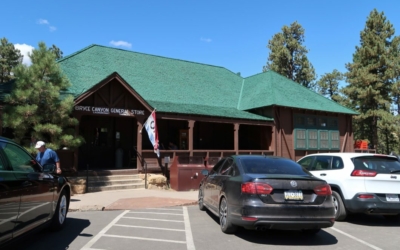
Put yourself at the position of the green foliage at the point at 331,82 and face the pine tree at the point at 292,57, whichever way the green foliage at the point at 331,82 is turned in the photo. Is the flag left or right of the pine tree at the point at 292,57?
left

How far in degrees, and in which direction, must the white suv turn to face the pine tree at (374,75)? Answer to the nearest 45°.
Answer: approximately 45° to its right

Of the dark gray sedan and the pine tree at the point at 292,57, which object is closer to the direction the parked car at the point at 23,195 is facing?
the pine tree

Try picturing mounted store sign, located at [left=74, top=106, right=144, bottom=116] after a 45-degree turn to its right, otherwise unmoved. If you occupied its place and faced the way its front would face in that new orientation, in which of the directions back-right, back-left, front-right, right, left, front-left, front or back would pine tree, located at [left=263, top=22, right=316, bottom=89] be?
back

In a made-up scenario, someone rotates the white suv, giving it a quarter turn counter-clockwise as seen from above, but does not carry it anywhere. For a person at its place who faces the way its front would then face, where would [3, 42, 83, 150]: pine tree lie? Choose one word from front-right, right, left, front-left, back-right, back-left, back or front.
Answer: front-right

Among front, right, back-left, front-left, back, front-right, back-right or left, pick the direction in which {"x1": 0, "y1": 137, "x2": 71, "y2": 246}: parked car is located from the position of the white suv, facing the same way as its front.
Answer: left

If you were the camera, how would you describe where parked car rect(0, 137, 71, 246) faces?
facing away from the viewer and to the right of the viewer

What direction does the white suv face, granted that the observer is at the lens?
facing away from the viewer and to the left of the viewer

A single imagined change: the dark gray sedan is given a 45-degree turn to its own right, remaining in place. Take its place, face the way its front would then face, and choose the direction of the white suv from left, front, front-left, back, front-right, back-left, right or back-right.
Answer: front-right

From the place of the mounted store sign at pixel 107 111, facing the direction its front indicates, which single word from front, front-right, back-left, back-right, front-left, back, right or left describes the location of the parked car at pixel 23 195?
front

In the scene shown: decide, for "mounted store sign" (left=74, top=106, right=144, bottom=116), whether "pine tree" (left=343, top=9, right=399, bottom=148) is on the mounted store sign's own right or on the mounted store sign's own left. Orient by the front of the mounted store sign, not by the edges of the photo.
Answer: on the mounted store sign's own left

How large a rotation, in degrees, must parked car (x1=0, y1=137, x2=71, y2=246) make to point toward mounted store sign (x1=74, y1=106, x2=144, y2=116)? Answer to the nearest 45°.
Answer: approximately 45° to its left

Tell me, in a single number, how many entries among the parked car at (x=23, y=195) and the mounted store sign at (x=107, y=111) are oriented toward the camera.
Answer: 1

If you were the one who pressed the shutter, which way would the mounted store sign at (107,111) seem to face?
facing the viewer

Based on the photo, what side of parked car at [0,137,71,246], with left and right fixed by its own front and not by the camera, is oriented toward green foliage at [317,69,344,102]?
front
